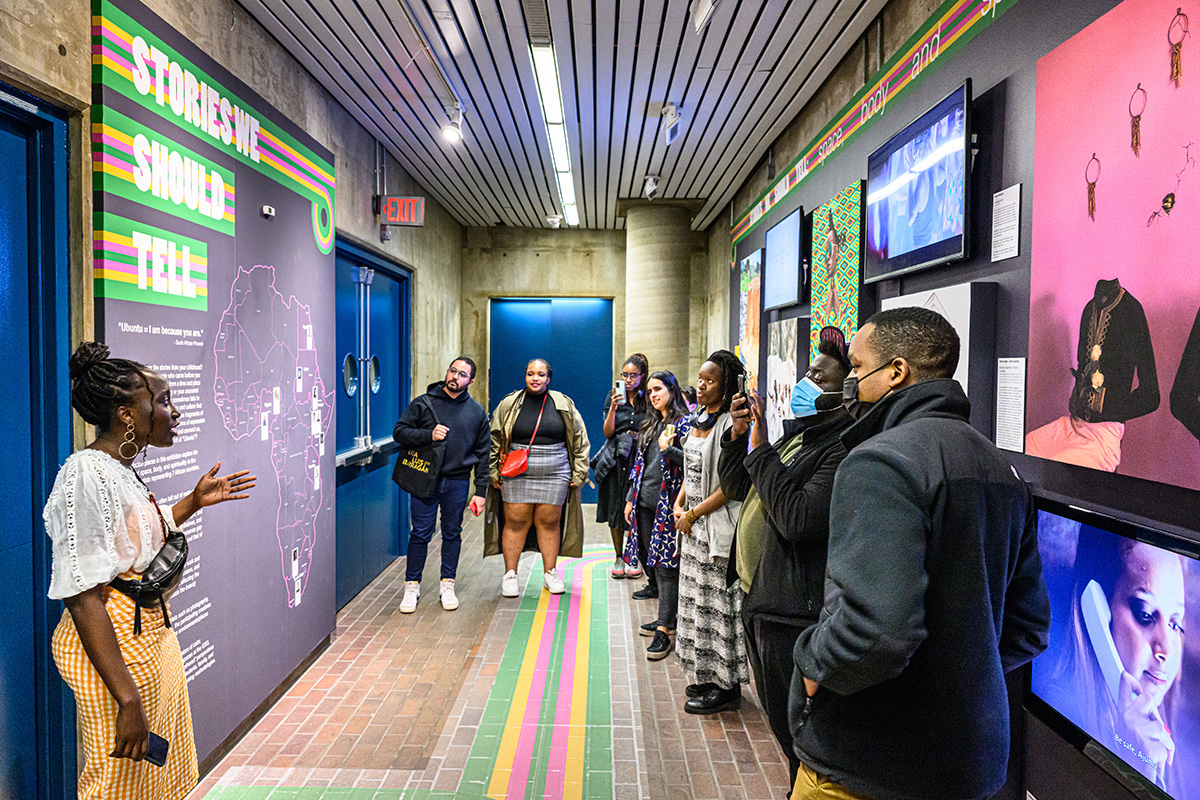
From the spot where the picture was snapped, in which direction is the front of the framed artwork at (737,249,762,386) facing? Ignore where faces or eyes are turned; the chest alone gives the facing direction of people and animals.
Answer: facing to the left of the viewer

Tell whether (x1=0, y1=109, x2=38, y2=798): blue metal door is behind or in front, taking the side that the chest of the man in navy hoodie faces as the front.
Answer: in front

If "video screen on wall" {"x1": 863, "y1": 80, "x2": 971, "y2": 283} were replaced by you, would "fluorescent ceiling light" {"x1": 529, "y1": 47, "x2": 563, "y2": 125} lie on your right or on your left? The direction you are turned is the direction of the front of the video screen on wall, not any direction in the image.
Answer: on your right

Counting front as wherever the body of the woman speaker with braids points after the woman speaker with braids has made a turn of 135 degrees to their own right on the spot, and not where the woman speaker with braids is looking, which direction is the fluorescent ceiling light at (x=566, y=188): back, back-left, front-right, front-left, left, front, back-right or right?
back

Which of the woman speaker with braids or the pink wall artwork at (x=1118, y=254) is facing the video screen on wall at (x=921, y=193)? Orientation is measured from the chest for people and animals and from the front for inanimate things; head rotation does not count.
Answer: the woman speaker with braids

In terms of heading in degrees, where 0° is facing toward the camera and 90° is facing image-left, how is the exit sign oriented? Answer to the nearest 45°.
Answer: approximately 0°

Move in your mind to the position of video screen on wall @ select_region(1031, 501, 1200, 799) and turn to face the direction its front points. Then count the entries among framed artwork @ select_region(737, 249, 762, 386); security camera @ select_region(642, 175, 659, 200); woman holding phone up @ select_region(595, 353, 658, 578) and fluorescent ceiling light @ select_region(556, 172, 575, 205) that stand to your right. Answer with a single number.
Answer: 4

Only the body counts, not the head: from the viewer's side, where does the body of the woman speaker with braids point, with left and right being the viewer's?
facing to the right of the viewer

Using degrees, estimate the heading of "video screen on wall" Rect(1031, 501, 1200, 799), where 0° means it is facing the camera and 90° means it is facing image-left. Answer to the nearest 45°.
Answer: approximately 45°

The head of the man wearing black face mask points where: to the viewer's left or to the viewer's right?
to the viewer's left

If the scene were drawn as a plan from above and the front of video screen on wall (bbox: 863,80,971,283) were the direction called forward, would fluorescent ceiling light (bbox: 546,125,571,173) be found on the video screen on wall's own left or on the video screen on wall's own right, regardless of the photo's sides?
on the video screen on wall's own right

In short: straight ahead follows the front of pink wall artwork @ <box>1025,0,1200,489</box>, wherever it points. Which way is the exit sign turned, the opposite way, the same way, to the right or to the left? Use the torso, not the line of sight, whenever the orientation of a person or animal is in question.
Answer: to the left

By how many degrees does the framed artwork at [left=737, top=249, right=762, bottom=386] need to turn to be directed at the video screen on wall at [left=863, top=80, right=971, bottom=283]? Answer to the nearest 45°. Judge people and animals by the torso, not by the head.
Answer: approximately 90° to its left

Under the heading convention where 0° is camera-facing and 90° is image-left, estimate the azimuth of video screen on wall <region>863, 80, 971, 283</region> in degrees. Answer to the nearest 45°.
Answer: approximately 45°

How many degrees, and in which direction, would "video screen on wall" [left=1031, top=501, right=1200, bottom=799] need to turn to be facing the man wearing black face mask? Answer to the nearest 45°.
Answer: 0° — it already faces them

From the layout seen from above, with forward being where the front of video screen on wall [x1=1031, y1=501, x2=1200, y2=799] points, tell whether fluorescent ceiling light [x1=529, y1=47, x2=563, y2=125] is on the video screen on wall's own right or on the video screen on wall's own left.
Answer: on the video screen on wall's own right

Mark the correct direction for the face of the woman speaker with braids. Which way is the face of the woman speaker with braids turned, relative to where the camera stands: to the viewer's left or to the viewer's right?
to the viewer's right
